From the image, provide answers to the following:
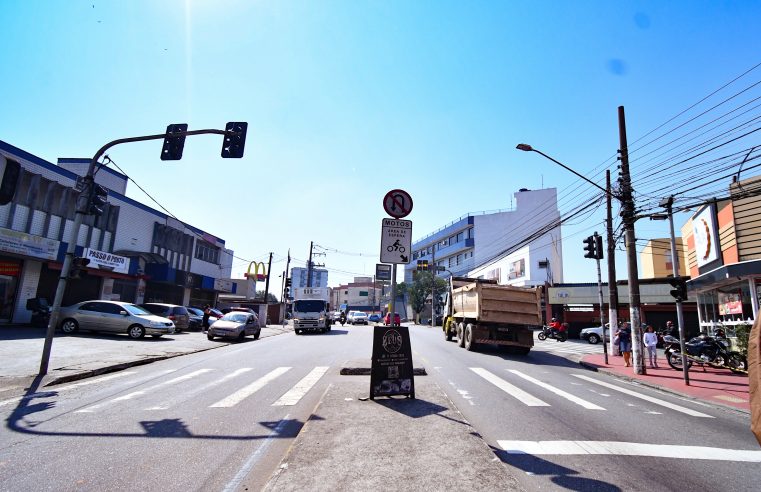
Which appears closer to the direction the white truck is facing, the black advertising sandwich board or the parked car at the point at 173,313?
the black advertising sandwich board

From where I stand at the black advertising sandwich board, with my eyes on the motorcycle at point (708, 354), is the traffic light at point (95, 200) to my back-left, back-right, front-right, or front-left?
back-left

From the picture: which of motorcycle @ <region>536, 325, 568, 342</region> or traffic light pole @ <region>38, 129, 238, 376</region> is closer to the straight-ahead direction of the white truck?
the traffic light pole

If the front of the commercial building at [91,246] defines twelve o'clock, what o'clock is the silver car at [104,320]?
The silver car is roughly at 1 o'clock from the commercial building.

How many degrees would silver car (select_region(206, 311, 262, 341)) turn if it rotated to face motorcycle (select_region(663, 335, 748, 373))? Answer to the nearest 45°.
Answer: approximately 90° to its left

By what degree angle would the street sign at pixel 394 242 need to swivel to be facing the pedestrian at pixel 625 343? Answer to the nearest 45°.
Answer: approximately 135° to its left

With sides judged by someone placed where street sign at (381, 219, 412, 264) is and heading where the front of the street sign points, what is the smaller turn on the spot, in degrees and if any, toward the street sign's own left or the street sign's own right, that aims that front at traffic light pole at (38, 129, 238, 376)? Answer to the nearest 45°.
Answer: approximately 90° to the street sign's own right

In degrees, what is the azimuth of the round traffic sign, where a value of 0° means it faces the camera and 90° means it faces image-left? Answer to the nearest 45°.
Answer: approximately 0°

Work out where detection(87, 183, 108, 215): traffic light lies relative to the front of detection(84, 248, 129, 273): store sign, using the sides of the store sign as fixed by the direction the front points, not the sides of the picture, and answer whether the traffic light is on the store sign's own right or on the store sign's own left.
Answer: on the store sign's own right
